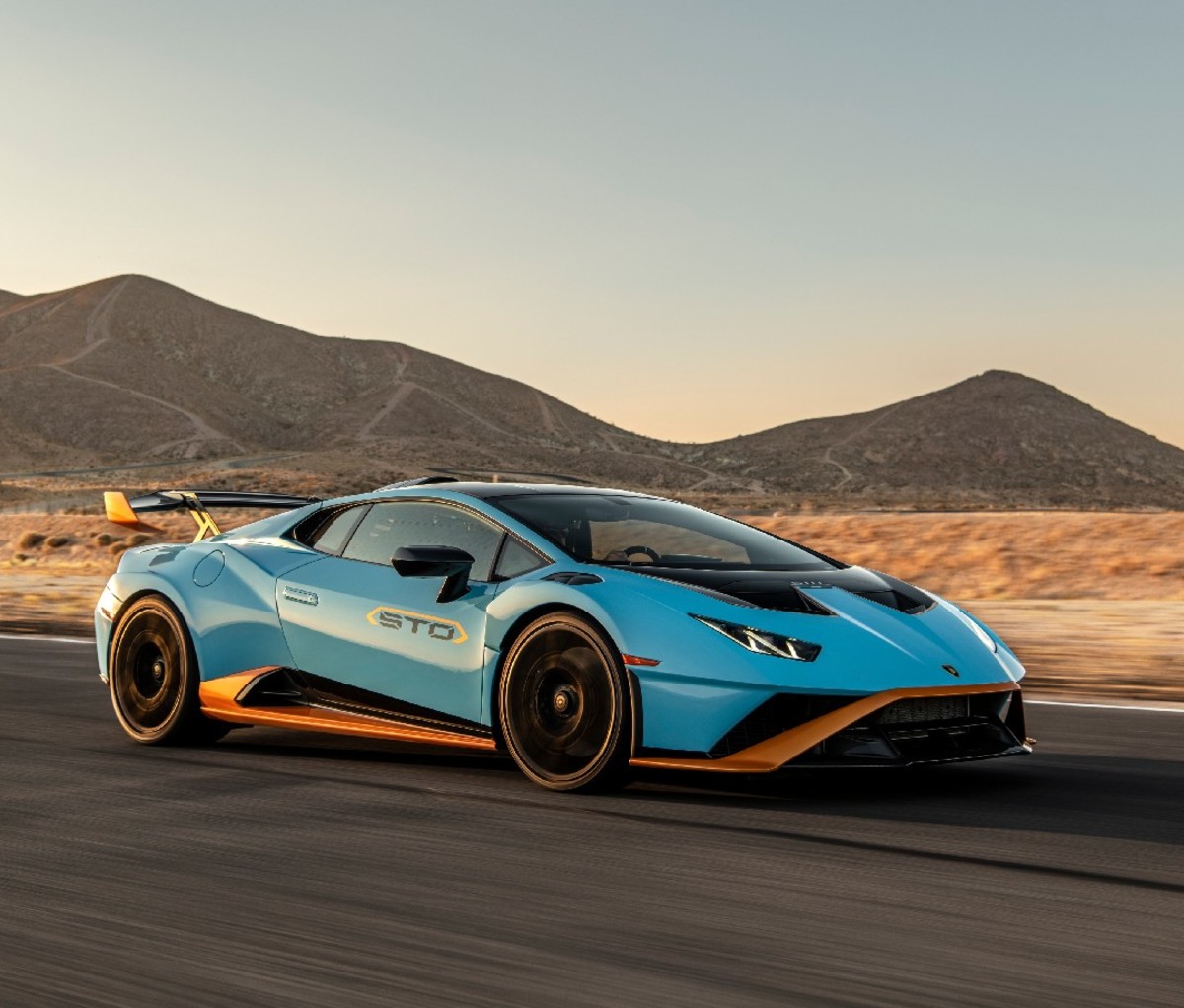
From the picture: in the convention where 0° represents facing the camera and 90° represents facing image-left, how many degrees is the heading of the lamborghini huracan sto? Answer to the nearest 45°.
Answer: approximately 315°
